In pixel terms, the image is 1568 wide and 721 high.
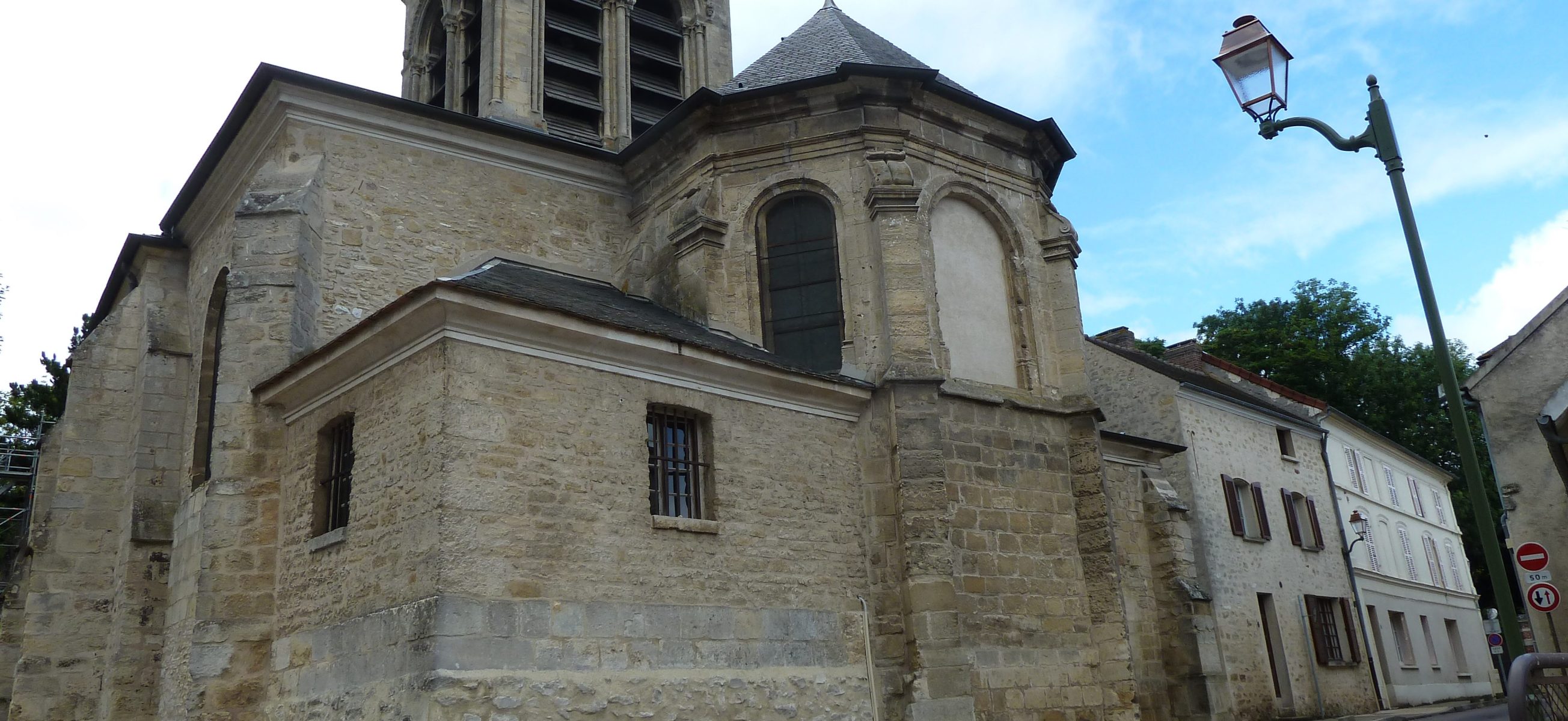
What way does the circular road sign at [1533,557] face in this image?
toward the camera

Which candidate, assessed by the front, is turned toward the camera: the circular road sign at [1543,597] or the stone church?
the circular road sign

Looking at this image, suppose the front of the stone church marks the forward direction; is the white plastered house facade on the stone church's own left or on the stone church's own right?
on the stone church's own right

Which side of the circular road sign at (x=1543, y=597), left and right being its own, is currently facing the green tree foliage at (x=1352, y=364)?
back

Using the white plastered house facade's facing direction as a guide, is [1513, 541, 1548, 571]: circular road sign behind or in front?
in front

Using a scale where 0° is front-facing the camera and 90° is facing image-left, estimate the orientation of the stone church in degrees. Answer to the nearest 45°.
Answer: approximately 135°

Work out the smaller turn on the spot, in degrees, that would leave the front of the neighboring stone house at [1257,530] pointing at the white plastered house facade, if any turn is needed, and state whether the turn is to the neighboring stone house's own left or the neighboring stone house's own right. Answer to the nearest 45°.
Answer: approximately 135° to the neighboring stone house's own left

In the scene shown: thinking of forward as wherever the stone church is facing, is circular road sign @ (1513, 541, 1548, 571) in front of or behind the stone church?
behind

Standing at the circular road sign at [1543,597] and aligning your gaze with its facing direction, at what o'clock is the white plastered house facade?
The white plastered house facade is roughly at 6 o'clock from the circular road sign.

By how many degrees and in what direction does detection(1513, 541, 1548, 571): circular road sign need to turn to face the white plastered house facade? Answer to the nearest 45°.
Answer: approximately 180°

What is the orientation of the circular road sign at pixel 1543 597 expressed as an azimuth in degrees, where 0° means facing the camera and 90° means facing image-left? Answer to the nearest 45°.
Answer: approximately 0°

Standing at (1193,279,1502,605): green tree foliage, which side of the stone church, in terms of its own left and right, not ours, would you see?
right

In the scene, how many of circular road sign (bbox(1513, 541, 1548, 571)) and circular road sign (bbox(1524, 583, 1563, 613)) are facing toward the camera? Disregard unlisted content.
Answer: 2

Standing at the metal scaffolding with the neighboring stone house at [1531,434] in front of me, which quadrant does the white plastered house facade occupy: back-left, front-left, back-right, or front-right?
front-left
